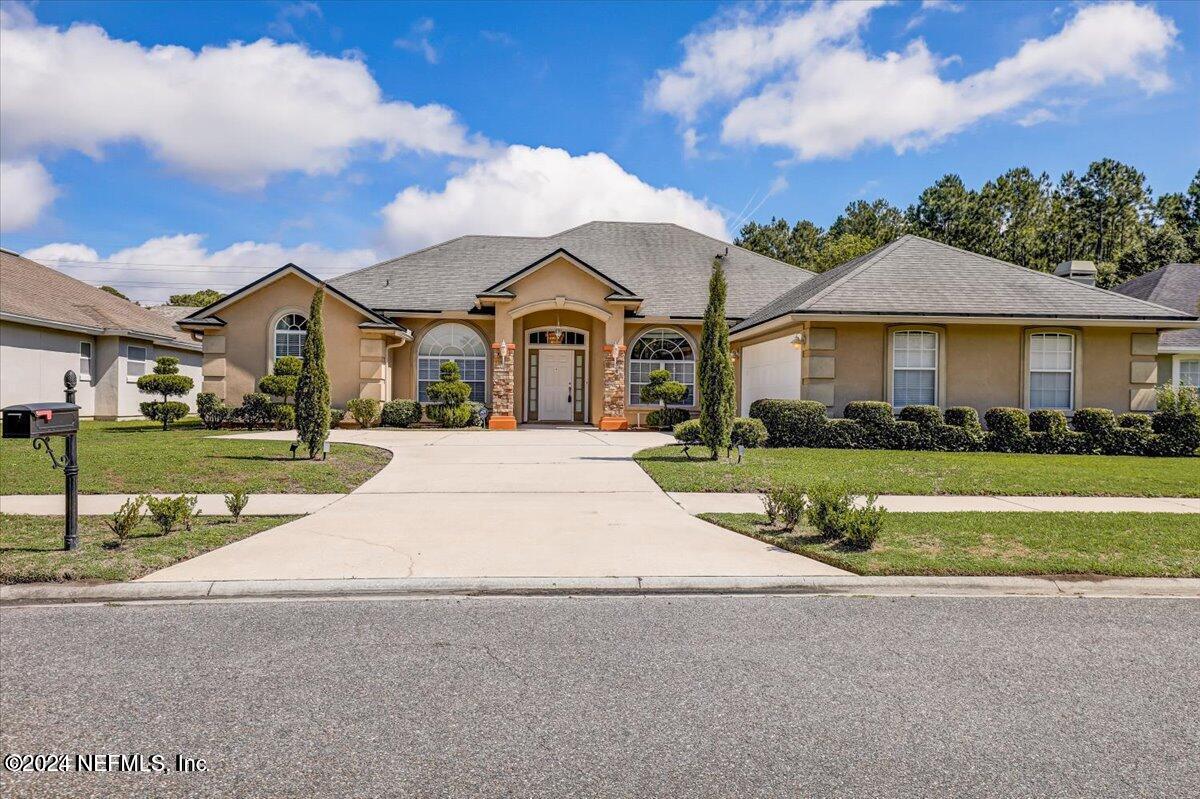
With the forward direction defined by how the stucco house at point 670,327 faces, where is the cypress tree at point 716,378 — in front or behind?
in front

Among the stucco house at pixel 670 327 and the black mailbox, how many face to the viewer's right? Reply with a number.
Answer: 0

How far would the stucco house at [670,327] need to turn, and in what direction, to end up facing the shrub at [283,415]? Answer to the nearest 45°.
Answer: approximately 90° to its right

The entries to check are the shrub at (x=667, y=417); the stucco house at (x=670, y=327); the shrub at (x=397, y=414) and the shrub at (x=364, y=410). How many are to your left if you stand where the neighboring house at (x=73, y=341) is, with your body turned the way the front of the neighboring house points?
4

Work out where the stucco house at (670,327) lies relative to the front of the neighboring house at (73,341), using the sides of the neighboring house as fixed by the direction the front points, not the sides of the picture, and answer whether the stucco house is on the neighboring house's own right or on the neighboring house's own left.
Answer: on the neighboring house's own left

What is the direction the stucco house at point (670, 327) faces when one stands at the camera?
facing the viewer

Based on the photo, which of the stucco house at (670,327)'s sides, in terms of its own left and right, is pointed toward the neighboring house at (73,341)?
right

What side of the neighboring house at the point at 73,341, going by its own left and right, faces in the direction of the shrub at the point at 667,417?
left

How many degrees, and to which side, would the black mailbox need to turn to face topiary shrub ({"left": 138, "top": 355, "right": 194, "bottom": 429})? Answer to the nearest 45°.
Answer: approximately 135° to its right

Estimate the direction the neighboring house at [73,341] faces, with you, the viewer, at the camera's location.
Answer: facing the viewer and to the left of the viewer

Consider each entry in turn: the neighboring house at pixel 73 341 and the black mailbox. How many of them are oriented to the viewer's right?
0

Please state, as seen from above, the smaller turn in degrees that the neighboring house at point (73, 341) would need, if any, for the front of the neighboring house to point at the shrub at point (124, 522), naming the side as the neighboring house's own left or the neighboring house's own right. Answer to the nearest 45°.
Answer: approximately 45° to the neighboring house's own left

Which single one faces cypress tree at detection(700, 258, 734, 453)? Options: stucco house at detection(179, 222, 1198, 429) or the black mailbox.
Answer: the stucco house

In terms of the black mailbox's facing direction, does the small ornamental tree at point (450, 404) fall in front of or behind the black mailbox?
behind
